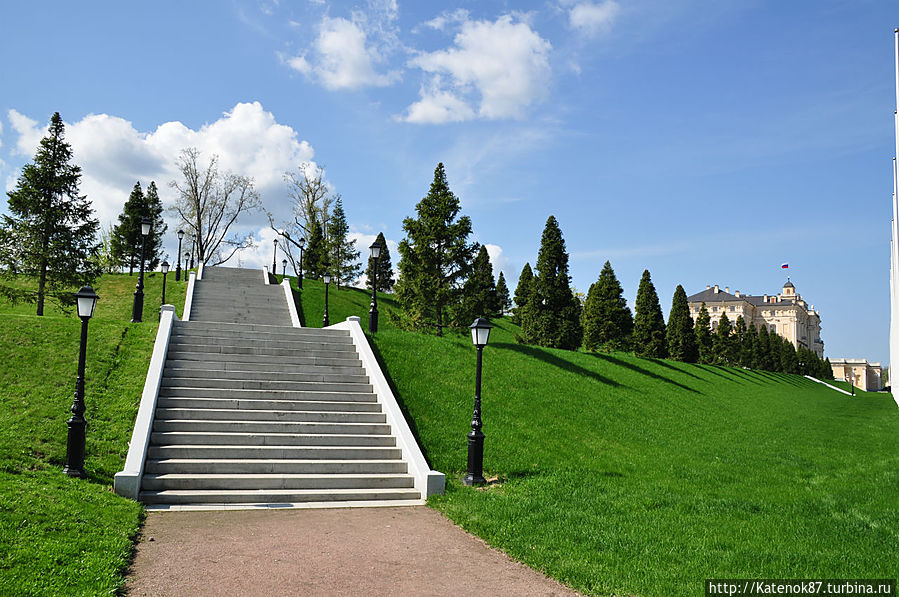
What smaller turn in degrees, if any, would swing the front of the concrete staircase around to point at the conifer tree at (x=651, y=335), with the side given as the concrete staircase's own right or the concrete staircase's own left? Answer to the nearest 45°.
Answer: approximately 135° to the concrete staircase's own left

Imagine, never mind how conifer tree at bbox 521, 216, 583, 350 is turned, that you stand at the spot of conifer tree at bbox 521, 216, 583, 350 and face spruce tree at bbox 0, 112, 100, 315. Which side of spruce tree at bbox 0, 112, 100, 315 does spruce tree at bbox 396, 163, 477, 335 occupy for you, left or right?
left

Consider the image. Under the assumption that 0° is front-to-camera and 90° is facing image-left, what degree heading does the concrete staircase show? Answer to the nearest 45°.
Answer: approximately 0°

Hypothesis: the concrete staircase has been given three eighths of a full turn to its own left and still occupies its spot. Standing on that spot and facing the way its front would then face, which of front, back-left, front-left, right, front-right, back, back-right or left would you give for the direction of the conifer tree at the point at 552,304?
front

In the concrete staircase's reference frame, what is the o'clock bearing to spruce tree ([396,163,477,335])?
The spruce tree is roughly at 7 o'clock from the concrete staircase.

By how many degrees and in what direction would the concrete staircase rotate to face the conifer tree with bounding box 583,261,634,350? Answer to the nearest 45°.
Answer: approximately 135° to its left

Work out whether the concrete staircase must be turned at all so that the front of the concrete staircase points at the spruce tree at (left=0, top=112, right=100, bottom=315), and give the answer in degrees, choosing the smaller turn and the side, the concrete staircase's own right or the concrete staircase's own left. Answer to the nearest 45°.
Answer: approximately 135° to the concrete staircase's own right
